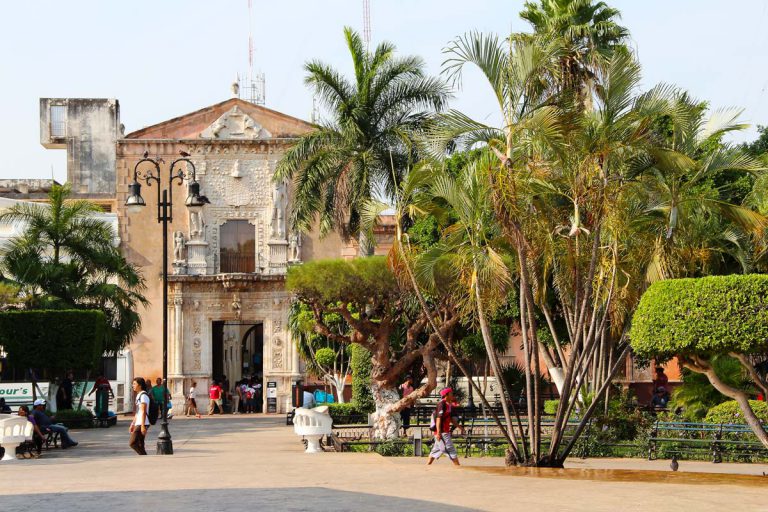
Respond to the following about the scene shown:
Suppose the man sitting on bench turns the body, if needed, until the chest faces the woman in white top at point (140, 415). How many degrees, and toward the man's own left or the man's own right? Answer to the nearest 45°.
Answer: approximately 45° to the man's own right

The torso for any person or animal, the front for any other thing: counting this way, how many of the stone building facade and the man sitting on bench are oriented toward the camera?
1

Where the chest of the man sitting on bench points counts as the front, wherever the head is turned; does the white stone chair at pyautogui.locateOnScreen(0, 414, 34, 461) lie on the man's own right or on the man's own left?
on the man's own right

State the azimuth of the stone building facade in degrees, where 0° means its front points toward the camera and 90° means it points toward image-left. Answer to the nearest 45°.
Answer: approximately 0°

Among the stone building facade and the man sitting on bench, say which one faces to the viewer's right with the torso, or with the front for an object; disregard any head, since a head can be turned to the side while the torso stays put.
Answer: the man sitting on bench

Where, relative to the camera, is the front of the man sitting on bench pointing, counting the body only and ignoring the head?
to the viewer's right

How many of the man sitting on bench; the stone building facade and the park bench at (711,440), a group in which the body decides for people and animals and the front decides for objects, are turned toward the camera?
2

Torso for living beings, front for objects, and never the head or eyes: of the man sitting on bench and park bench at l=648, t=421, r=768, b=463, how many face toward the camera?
1

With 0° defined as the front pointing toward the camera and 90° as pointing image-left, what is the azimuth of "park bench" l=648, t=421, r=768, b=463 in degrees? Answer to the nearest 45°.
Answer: approximately 0°

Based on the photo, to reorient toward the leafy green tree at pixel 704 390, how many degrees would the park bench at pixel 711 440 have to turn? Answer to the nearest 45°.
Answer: approximately 180°
